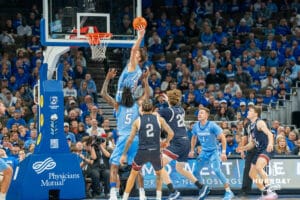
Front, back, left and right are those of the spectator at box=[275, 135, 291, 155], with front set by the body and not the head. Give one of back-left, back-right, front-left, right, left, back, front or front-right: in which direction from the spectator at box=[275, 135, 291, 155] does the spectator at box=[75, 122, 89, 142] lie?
right

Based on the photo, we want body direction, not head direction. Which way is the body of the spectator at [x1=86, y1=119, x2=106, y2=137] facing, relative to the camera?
toward the camera

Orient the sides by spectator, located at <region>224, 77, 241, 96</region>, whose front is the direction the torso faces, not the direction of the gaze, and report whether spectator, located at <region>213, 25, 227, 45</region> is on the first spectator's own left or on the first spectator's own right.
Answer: on the first spectator's own right

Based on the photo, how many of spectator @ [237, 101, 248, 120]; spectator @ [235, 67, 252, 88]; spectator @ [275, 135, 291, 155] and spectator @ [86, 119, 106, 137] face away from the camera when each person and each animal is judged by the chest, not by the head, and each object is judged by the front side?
0

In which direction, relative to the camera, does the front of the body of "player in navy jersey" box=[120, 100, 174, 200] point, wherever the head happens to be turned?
away from the camera

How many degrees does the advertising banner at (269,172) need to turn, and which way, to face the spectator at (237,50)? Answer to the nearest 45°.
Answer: approximately 180°

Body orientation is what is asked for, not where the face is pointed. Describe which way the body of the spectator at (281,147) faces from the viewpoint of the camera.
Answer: toward the camera

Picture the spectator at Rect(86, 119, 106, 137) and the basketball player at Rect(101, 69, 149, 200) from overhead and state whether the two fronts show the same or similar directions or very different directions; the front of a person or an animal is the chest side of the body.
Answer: very different directions

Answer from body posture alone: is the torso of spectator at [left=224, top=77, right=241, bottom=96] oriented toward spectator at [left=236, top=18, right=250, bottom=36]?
no

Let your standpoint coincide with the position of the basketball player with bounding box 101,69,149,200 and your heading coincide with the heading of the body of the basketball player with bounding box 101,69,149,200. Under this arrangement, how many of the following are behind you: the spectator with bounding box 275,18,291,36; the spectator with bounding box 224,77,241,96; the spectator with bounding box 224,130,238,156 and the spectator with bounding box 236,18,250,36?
0

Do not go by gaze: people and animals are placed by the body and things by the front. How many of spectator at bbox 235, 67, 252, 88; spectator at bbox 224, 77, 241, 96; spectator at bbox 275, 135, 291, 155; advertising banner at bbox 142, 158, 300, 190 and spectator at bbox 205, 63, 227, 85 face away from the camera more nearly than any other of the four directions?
0
